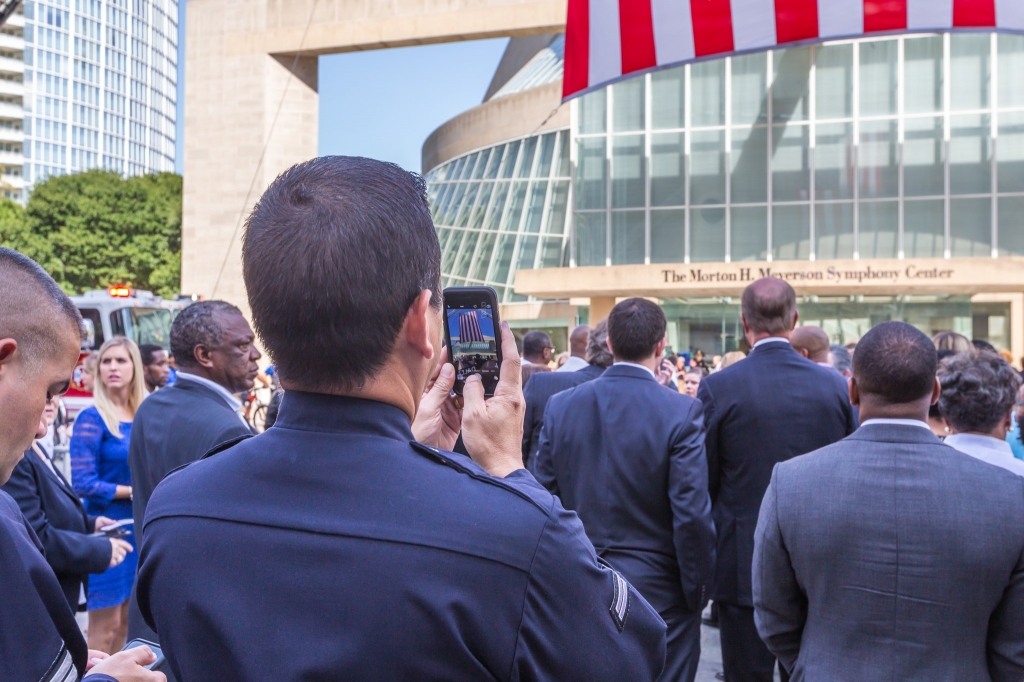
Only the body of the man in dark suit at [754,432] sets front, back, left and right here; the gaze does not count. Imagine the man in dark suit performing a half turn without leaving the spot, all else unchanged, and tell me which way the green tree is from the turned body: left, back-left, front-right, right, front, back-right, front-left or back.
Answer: back-right

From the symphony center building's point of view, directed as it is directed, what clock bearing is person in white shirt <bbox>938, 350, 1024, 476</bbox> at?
The person in white shirt is roughly at 12 o'clock from the symphony center building.

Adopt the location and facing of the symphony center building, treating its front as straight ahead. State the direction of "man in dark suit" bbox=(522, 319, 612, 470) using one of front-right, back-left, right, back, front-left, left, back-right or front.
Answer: front

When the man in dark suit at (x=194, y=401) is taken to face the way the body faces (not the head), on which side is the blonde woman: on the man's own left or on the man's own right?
on the man's own left

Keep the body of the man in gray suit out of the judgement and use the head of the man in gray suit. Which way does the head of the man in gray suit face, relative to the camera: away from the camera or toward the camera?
away from the camera

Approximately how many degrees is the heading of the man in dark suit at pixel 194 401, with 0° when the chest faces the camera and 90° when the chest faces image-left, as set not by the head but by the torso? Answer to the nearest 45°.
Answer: approximately 270°

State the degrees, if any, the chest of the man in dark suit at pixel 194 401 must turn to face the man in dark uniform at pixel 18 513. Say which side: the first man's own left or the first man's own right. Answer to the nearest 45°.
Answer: approximately 90° to the first man's own right

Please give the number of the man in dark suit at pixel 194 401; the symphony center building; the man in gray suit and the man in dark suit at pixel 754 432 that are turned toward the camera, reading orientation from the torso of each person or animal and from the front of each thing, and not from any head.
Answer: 1

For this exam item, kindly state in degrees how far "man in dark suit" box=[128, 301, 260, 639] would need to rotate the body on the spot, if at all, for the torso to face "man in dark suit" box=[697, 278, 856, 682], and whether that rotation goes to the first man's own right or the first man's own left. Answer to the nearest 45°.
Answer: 0° — they already face them

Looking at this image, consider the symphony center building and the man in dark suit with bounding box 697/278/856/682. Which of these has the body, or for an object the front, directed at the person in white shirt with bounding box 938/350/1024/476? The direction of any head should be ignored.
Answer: the symphony center building

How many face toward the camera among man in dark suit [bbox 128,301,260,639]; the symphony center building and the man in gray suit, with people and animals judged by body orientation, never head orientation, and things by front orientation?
1

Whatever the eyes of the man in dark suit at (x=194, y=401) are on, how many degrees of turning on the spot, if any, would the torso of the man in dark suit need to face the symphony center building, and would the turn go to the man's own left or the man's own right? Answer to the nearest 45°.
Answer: approximately 45° to the man's own left

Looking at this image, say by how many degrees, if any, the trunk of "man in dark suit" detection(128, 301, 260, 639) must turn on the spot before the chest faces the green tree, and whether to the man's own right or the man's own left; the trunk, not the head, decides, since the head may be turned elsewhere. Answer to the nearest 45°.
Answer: approximately 90° to the man's own left

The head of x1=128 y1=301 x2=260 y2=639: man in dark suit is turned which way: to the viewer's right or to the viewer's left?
to the viewer's right

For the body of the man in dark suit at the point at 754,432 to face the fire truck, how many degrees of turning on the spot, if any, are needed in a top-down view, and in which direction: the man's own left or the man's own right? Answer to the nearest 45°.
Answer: approximately 45° to the man's own left

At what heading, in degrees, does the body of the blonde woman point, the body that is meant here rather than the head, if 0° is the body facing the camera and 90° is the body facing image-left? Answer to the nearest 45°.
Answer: approximately 315°

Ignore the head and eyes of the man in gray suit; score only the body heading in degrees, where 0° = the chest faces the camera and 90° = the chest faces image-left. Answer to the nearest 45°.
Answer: approximately 180°

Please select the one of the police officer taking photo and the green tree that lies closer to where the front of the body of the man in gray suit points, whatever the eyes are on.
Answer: the green tree

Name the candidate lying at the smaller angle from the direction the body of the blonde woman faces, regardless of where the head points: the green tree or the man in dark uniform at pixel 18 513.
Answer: the man in dark uniform
